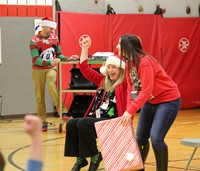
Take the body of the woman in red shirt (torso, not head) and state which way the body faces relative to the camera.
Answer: to the viewer's left

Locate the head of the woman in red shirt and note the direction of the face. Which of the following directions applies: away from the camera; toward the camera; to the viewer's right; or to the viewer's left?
to the viewer's left

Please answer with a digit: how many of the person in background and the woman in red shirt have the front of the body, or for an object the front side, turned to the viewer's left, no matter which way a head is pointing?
1

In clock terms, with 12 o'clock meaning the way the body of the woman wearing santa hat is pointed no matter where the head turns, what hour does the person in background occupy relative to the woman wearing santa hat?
The person in background is roughly at 4 o'clock from the woman wearing santa hat.

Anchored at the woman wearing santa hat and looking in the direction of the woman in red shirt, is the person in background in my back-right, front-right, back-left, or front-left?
back-left

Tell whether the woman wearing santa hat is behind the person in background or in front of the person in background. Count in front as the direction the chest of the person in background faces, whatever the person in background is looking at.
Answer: in front

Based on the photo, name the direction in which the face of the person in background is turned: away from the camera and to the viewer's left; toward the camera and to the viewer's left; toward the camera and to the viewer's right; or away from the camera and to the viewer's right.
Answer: toward the camera and to the viewer's right

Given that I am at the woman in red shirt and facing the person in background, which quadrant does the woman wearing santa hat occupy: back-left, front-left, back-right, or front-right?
front-left

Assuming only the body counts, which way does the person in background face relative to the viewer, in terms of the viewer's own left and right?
facing the viewer and to the right of the viewer

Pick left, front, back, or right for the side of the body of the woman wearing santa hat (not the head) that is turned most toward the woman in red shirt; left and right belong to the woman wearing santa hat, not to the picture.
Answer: left

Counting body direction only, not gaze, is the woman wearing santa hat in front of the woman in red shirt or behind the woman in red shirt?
in front
